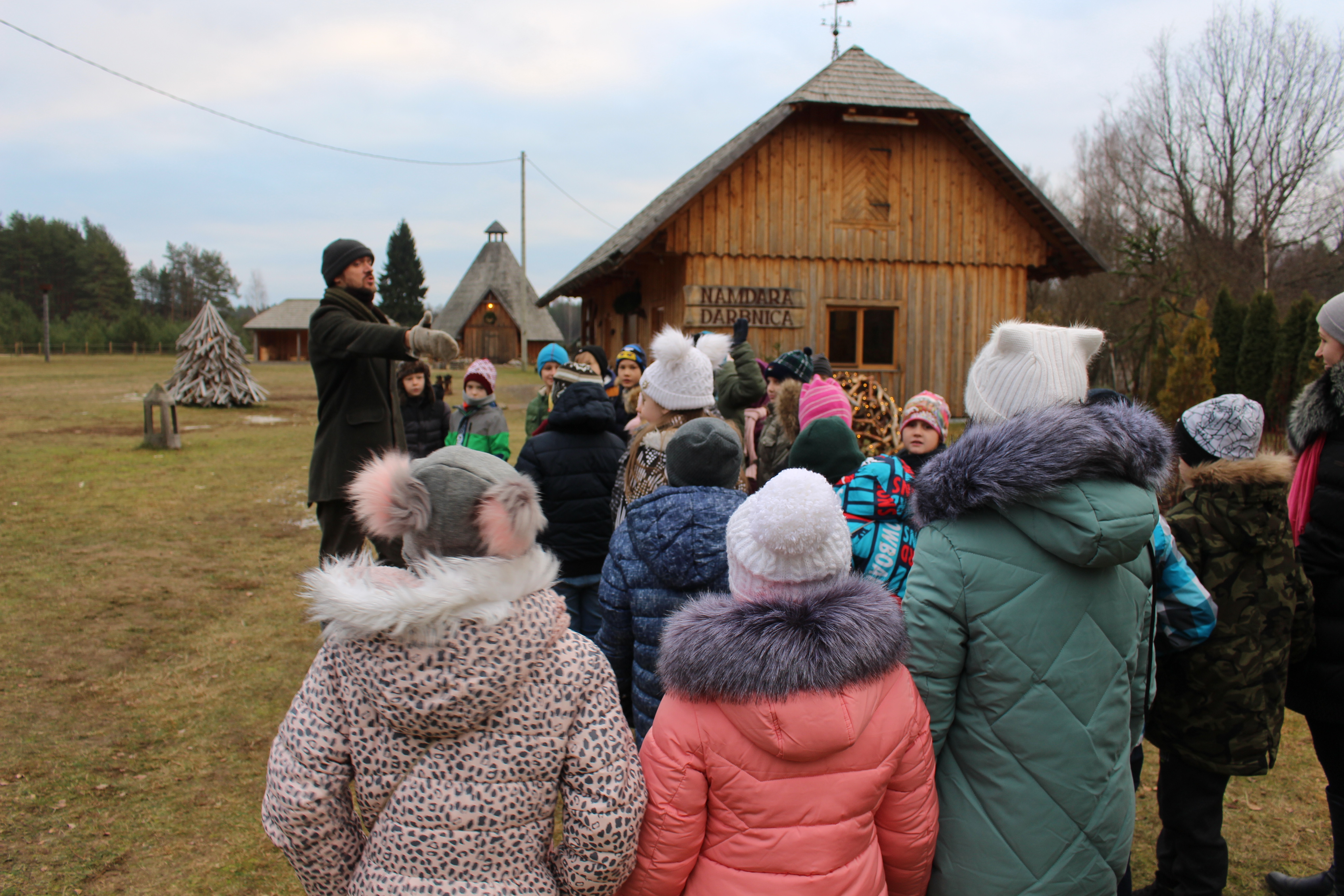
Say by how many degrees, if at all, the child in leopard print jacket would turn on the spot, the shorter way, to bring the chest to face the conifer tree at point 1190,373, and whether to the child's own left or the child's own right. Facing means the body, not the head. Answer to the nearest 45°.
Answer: approximately 45° to the child's own right

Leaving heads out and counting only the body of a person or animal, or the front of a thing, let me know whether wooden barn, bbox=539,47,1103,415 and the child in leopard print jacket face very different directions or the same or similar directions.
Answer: very different directions

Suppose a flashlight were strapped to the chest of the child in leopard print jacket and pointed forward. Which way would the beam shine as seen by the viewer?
away from the camera

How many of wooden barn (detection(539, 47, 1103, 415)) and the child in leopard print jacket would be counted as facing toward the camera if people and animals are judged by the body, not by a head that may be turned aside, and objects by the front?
1

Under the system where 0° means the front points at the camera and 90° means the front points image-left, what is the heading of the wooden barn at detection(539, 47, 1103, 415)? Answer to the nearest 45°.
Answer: approximately 0°

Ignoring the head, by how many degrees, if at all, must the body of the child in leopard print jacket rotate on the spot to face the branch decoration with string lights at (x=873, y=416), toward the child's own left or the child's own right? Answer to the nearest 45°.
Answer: approximately 45° to the child's own right
